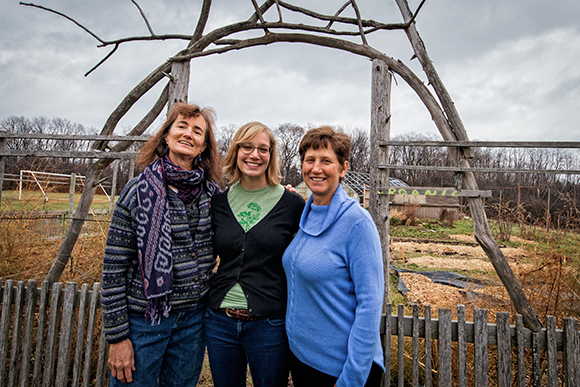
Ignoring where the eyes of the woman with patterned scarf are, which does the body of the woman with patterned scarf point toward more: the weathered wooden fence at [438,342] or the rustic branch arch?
the weathered wooden fence

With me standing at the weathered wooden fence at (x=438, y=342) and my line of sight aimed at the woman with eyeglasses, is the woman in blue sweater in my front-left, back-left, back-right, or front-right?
front-left

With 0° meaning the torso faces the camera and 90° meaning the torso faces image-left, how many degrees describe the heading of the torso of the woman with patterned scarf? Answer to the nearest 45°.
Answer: approximately 315°

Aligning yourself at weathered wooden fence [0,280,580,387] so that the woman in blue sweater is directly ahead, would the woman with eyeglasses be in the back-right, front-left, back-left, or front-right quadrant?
front-right

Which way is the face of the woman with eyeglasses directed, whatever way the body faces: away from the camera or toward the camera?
toward the camera

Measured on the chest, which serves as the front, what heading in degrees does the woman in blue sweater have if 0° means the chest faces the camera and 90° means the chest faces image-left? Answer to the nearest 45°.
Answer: approximately 45°

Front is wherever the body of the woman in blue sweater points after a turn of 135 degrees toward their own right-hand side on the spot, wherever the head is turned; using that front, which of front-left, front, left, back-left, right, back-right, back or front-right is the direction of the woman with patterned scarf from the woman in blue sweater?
left
